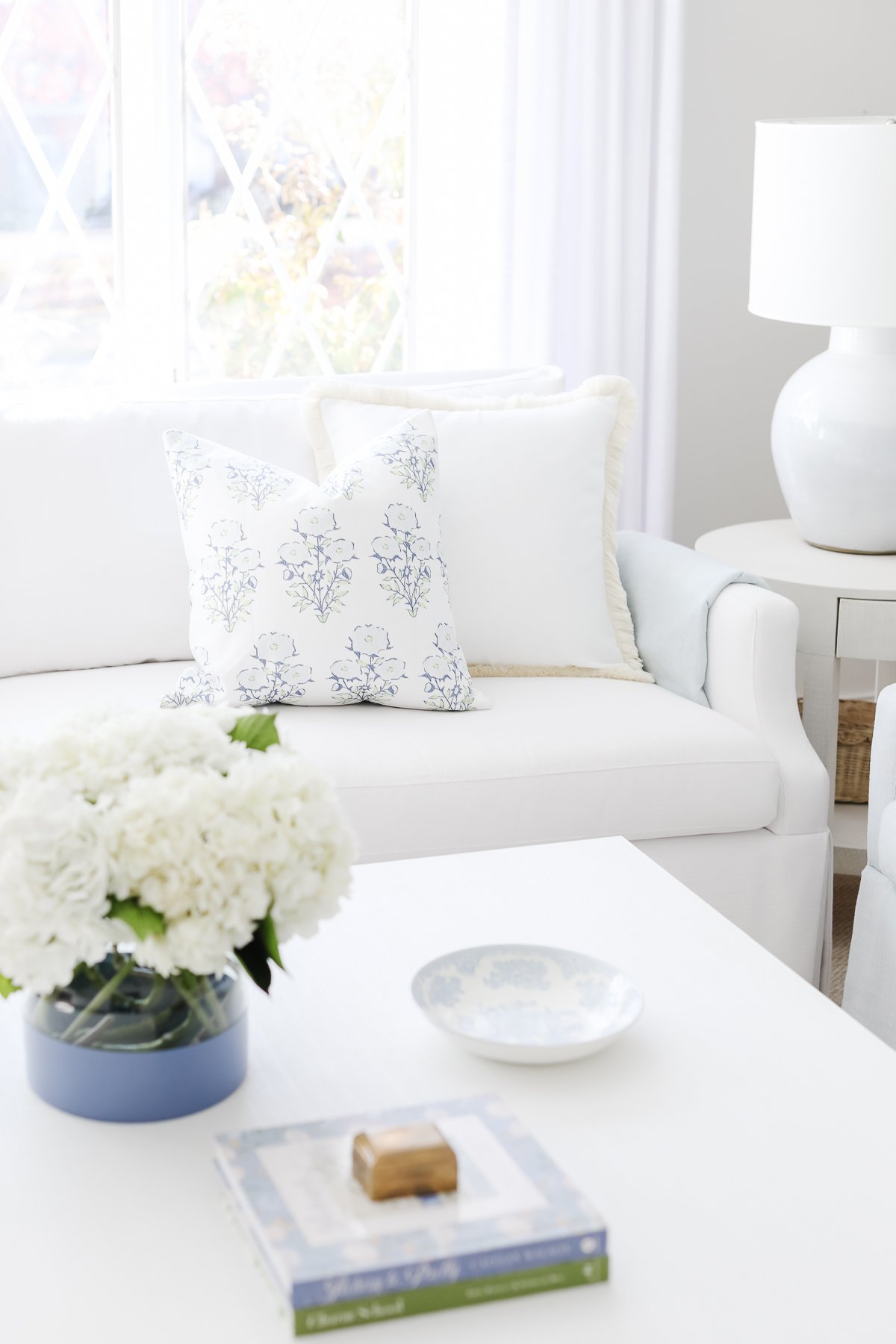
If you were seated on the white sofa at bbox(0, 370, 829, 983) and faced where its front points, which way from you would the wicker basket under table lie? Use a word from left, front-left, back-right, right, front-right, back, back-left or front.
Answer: back-left

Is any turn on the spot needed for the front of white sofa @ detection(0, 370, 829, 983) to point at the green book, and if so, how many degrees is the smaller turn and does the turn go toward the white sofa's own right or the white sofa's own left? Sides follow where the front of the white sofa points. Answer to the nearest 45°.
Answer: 0° — it already faces it

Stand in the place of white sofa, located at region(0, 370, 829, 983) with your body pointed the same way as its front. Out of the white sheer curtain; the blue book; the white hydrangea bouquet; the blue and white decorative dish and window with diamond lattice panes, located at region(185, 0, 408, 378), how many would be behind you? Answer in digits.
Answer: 2

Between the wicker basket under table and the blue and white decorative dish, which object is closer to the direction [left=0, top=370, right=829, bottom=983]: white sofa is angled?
the blue and white decorative dish

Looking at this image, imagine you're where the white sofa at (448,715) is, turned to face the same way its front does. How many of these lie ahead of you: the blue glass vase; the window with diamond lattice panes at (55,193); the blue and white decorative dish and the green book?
3

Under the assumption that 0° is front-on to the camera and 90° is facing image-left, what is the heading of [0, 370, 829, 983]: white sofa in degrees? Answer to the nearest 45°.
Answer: approximately 0°

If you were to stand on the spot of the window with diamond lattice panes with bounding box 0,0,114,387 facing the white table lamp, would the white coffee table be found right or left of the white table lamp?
right

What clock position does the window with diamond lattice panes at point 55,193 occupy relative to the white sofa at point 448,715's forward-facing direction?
The window with diamond lattice panes is roughly at 5 o'clock from the white sofa.

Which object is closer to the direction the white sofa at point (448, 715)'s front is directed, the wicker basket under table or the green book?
the green book

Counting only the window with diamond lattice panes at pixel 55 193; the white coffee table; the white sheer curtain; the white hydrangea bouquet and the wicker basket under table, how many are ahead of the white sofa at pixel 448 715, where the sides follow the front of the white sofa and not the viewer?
2

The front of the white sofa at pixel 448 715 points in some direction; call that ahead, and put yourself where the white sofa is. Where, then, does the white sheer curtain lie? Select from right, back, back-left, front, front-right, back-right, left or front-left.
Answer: back

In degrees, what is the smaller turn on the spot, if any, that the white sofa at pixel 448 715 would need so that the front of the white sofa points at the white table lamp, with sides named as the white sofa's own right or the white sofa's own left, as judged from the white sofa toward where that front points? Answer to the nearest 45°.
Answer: approximately 135° to the white sofa's own left

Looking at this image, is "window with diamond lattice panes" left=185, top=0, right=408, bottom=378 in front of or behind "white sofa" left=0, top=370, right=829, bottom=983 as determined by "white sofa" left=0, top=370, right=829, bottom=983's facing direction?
behind

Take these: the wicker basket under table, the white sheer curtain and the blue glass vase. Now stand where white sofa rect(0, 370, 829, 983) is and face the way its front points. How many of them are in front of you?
1

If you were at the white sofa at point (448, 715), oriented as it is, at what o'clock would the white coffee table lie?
The white coffee table is roughly at 12 o'clock from the white sofa.
